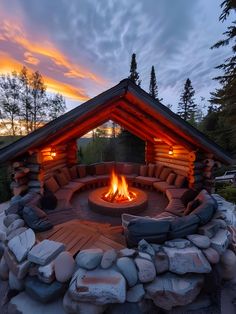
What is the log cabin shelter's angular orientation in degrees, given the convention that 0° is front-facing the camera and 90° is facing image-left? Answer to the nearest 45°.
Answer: approximately 0°
